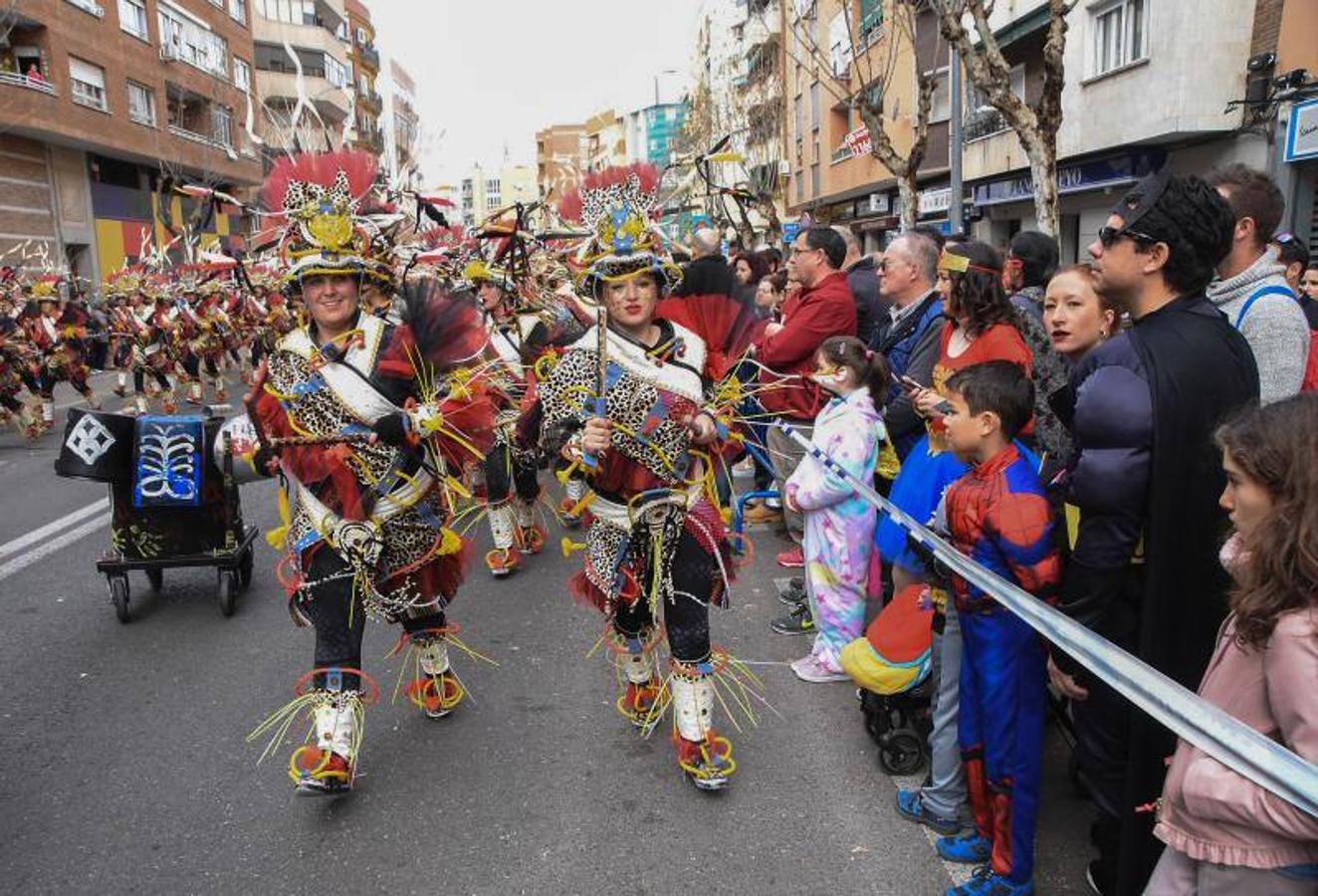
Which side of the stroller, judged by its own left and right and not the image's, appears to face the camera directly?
left

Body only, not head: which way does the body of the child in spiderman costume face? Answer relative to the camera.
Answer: to the viewer's left

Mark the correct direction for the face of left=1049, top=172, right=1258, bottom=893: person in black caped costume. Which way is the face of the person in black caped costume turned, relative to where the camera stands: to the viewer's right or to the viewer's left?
to the viewer's left

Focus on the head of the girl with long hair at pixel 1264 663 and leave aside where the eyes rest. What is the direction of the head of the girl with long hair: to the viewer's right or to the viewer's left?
to the viewer's left

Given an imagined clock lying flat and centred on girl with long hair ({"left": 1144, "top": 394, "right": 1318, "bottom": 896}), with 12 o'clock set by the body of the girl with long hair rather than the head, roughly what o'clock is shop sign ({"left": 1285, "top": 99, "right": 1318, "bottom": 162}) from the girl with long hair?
The shop sign is roughly at 3 o'clock from the girl with long hair.

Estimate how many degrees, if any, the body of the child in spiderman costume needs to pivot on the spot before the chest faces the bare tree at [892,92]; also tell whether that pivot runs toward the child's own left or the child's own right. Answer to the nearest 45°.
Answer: approximately 90° to the child's own right

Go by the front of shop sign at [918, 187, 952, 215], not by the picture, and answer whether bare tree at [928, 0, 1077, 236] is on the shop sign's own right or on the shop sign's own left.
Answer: on the shop sign's own left

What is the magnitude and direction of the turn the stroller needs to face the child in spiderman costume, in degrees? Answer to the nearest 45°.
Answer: approximately 135° to its left

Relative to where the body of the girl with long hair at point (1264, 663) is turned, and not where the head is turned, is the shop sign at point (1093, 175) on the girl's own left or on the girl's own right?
on the girl's own right

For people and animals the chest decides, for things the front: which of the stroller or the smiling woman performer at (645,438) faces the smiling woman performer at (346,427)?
the stroller

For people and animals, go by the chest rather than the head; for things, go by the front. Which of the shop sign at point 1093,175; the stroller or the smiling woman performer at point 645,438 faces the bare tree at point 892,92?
the shop sign

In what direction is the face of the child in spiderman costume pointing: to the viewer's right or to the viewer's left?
to the viewer's left

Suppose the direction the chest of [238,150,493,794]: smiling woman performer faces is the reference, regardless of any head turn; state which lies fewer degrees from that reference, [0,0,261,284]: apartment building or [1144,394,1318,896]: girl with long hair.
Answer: the girl with long hair

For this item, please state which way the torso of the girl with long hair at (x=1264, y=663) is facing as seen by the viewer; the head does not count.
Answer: to the viewer's left

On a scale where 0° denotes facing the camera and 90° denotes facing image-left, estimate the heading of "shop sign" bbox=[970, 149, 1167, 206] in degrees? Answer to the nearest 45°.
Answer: approximately 45°

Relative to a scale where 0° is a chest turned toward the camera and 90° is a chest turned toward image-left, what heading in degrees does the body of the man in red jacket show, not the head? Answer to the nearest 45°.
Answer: approximately 90°
